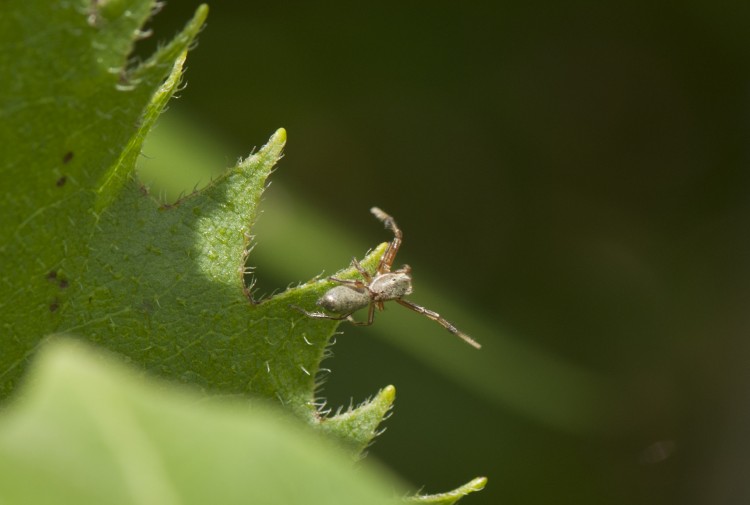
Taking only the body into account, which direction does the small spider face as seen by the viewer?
to the viewer's right

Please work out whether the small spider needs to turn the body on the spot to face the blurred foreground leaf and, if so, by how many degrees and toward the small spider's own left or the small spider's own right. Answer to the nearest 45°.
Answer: approximately 90° to the small spider's own right
